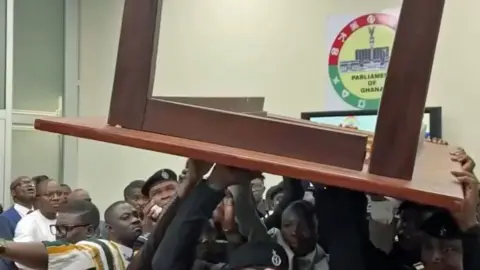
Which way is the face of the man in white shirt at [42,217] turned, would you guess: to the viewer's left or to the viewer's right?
to the viewer's right

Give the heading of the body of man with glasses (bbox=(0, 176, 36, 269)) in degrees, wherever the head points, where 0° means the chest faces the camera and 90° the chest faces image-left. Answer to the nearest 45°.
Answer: approximately 315°

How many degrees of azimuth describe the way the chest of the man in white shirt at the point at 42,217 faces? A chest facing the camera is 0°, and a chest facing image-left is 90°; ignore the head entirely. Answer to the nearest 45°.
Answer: approximately 315°
